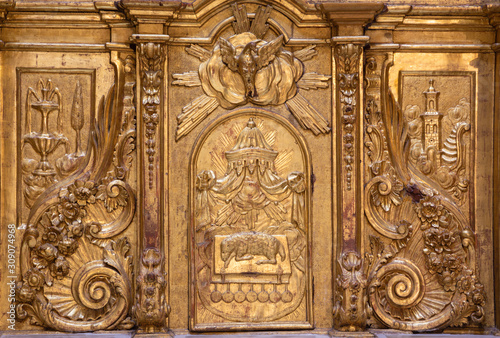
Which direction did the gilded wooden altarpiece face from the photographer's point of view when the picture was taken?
facing the viewer
